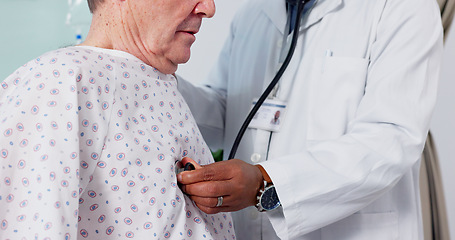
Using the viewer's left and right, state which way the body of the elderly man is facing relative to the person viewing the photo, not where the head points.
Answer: facing the viewer and to the right of the viewer

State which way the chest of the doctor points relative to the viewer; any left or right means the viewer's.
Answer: facing the viewer and to the left of the viewer

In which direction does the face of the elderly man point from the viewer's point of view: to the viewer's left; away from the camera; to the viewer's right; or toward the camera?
to the viewer's right

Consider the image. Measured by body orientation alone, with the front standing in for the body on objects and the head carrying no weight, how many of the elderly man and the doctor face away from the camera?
0

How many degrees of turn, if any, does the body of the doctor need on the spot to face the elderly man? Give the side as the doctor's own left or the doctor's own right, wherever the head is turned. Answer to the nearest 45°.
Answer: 0° — they already face them
